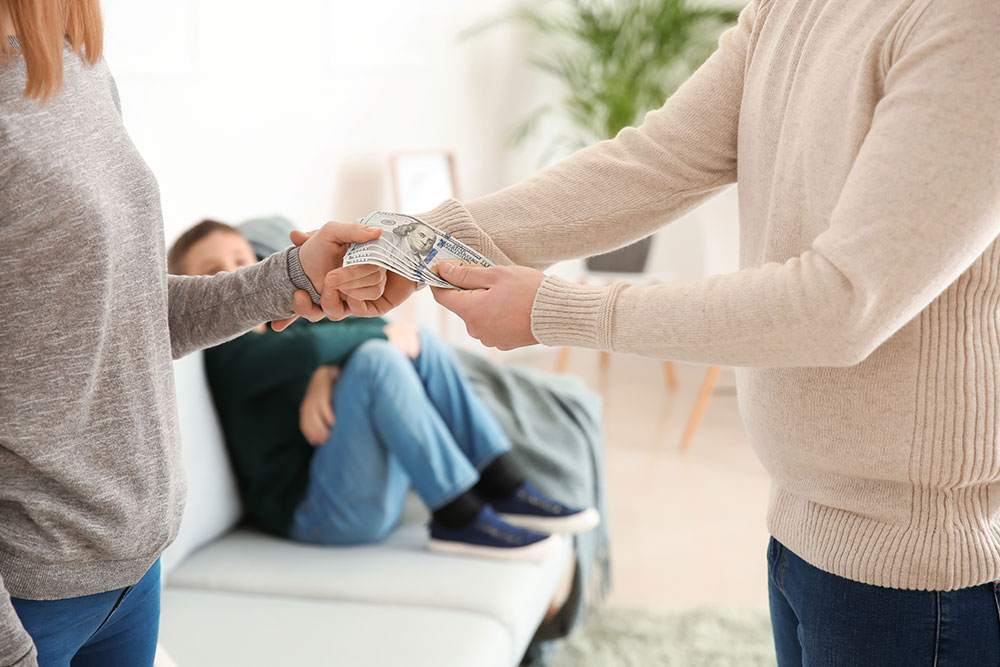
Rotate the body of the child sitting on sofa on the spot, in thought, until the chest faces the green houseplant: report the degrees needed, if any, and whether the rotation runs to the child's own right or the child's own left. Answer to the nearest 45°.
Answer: approximately 45° to the child's own left

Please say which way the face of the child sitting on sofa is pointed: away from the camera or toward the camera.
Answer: toward the camera

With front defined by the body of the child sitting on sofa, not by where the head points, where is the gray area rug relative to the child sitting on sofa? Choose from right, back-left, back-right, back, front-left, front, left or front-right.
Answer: front

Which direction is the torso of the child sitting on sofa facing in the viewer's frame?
to the viewer's right

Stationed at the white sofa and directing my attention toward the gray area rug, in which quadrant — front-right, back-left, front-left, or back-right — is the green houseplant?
front-left
